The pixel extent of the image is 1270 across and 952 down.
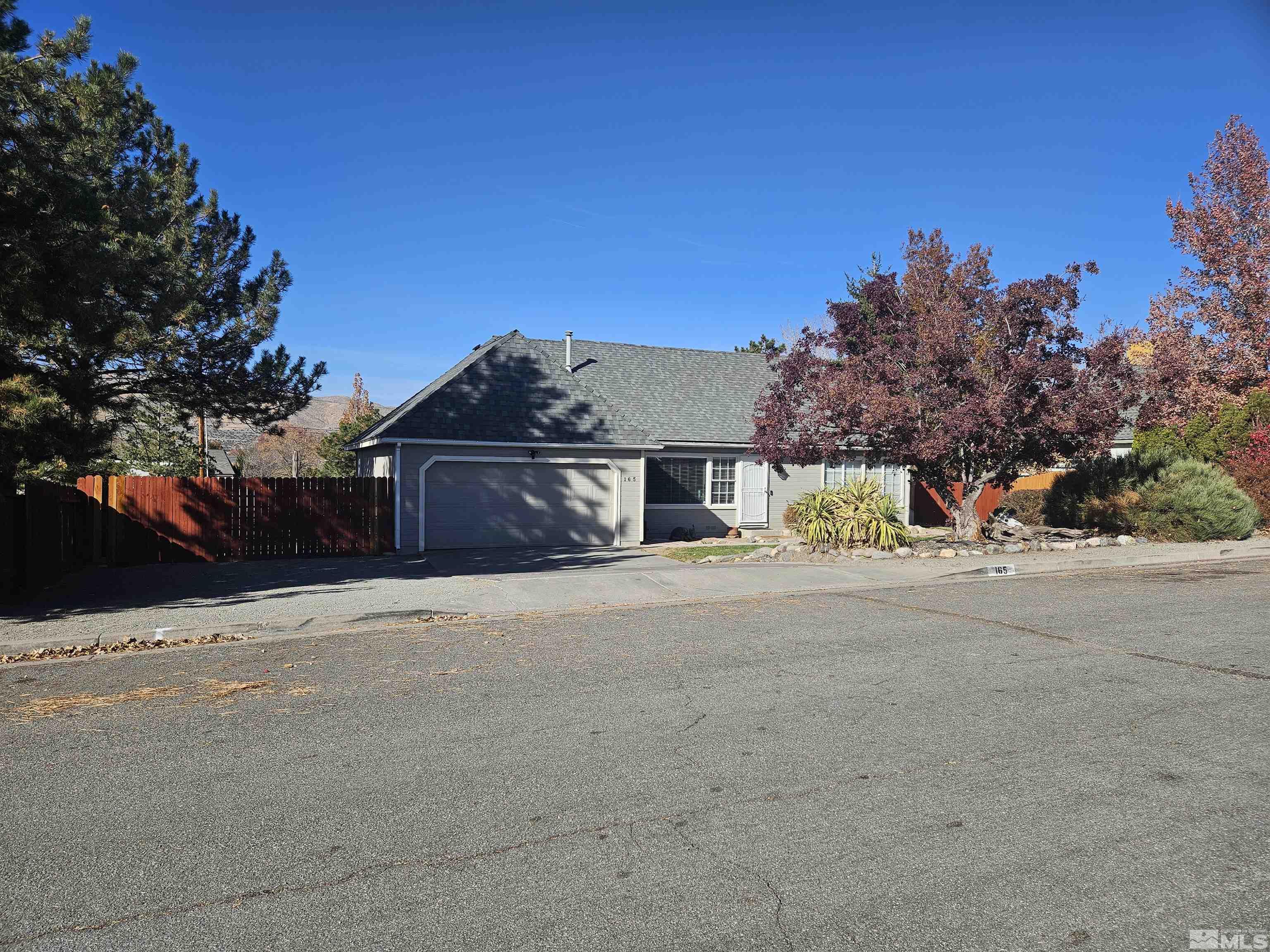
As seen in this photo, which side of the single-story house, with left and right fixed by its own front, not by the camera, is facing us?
front

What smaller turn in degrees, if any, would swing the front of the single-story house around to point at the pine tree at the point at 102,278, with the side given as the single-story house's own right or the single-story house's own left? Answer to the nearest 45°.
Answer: approximately 45° to the single-story house's own right

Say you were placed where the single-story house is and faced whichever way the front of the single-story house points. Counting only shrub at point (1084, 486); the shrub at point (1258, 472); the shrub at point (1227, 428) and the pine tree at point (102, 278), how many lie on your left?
3

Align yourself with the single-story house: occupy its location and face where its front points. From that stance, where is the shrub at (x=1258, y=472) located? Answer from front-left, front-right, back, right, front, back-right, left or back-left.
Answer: left

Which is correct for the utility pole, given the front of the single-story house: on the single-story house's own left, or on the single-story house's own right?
on the single-story house's own right

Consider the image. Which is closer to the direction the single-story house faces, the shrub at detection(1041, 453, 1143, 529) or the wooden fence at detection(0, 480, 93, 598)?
the wooden fence

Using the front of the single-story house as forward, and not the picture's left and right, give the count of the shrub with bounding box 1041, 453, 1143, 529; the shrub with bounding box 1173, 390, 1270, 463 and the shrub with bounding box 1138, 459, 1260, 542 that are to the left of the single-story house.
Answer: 3

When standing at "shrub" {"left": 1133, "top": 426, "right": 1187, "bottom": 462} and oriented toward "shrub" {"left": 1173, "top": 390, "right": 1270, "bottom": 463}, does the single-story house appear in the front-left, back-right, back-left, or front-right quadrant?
back-right

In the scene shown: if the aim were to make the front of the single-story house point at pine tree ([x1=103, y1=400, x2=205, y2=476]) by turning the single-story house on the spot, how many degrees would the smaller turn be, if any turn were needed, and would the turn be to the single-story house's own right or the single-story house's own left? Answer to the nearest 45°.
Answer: approximately 135° to the single-story house's own right

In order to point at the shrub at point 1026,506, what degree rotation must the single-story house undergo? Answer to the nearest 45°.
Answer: approximately 90° to its left

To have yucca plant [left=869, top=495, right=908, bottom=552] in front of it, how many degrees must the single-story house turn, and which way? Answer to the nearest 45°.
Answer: approximately 45° to its left

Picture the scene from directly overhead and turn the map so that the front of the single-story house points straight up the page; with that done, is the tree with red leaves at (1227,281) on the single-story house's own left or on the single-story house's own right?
on the single-story house's own left

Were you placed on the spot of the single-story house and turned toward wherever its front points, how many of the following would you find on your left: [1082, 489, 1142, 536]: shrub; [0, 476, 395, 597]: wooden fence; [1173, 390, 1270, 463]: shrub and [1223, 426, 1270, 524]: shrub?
3

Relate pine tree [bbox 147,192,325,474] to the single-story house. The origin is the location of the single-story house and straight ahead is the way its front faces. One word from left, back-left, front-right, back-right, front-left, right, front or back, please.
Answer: right

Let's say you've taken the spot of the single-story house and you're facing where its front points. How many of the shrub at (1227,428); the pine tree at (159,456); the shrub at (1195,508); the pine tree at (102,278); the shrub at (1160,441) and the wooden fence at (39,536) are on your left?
3

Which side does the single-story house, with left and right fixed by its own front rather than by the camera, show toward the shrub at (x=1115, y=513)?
left

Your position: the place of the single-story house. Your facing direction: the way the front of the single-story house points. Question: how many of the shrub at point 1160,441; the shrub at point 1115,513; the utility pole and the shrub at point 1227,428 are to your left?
3

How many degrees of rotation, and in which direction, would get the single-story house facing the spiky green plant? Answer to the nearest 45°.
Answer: approximately 45° to its left
